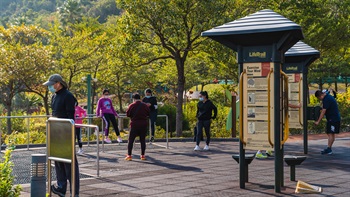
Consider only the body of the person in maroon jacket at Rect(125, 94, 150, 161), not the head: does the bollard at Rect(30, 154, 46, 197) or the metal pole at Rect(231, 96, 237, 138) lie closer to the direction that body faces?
the metal pole

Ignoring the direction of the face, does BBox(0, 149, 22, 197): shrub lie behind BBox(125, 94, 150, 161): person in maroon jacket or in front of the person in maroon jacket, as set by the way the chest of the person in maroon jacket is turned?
behind

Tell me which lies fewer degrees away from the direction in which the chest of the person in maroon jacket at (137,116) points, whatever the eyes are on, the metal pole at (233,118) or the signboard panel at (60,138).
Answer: the metal pole

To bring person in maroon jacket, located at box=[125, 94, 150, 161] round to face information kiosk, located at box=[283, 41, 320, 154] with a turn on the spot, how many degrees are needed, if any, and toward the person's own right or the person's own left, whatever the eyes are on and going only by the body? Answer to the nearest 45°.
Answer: approximately 90° to the person's own right

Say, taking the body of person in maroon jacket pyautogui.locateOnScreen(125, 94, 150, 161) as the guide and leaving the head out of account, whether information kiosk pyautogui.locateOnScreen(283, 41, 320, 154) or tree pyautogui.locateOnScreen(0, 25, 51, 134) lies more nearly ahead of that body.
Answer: the tree

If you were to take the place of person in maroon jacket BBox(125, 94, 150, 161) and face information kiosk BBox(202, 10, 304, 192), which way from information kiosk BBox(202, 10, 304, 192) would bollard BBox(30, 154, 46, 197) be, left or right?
right

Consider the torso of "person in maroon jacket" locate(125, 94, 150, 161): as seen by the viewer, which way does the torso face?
away from the camera
